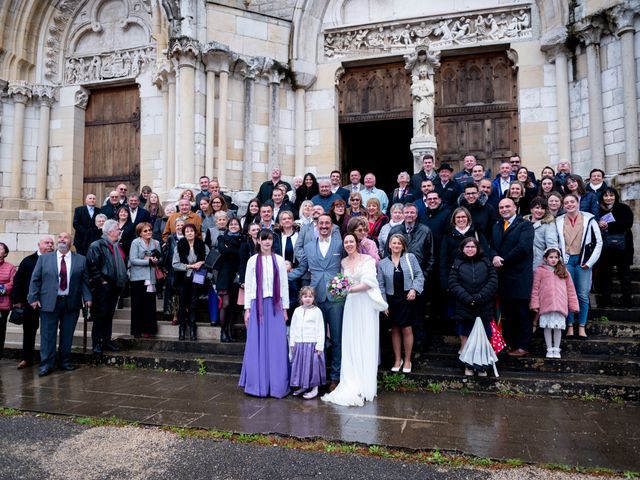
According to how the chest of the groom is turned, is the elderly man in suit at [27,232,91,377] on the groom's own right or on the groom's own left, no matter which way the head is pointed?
on the groom's own right

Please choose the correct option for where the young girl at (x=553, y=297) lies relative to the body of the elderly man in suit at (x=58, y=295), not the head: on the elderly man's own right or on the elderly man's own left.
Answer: on the elderly man's own left

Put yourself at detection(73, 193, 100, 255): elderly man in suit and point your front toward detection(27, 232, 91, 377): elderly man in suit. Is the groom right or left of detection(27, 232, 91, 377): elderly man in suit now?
left

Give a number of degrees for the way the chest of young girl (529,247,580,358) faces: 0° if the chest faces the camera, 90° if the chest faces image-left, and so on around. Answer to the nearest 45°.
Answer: approximately 0°

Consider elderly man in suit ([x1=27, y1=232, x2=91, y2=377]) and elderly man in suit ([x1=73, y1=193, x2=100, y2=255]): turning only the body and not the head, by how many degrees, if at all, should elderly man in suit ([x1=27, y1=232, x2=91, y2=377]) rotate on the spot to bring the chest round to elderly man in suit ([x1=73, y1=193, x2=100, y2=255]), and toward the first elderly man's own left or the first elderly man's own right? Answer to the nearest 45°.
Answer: approximately 180°

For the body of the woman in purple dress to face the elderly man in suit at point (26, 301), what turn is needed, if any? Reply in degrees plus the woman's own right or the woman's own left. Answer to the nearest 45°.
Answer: approximately 135° to the woman's own right

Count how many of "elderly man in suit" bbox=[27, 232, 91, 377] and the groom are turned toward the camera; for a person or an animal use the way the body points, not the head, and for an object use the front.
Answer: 2

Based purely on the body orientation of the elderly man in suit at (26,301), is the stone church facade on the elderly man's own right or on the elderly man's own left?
on the elderly man's own left
